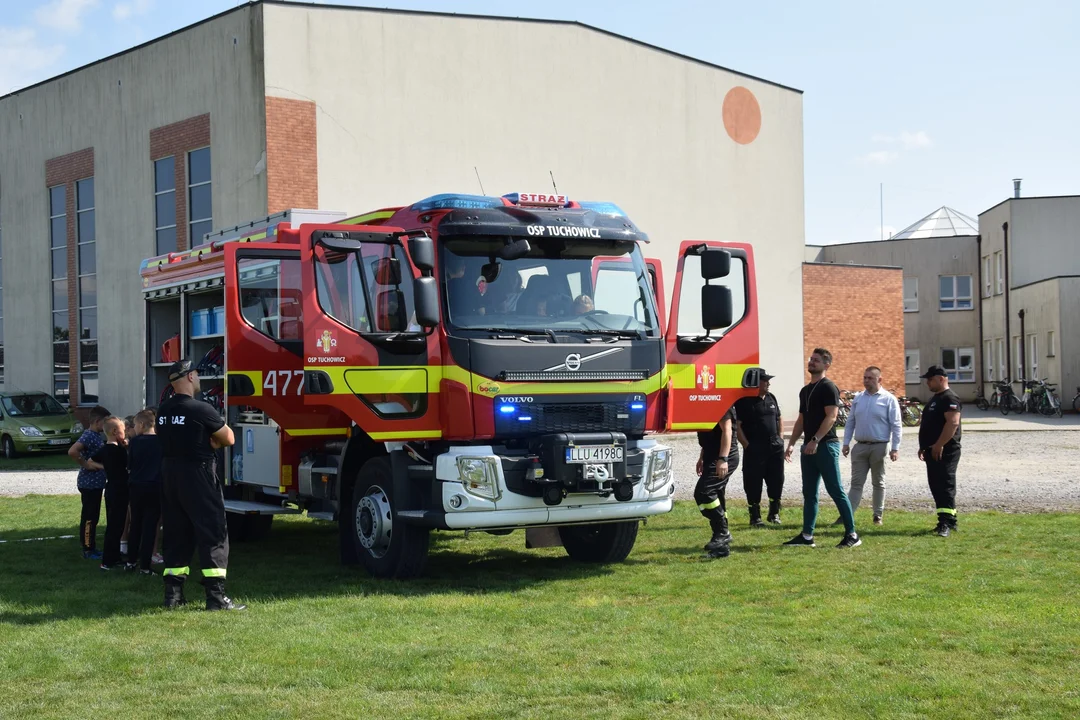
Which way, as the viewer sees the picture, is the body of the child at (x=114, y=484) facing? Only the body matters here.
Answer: to the viewer's right

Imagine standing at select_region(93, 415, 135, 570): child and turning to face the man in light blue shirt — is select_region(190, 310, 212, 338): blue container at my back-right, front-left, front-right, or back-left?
front-left

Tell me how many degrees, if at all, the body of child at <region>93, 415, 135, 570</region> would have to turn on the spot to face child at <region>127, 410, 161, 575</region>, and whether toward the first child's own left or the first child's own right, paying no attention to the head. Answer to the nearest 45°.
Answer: approximately 45° to the first child's own right

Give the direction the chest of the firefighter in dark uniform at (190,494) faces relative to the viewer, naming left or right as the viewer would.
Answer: facing away from the viewer and to the right of the viewer

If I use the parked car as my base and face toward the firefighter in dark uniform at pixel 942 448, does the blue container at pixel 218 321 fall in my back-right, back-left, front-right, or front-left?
front-right

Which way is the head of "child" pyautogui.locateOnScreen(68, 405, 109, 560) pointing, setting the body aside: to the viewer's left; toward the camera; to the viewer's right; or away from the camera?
to the viewer's right

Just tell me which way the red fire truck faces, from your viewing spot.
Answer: facing the viewer and to the right of the viewer

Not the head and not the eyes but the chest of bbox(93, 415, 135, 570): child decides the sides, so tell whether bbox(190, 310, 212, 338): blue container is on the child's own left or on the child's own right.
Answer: on the child's own left

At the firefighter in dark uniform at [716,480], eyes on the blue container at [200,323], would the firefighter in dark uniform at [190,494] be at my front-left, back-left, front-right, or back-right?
front-left

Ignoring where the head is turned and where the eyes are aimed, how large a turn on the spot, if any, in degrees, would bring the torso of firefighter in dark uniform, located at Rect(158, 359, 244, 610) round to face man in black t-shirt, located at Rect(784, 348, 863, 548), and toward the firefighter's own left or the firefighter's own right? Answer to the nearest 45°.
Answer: approximately 45° to the firefighter's own right

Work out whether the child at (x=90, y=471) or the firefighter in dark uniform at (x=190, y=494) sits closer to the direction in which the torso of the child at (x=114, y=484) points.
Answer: the firefighter in dark uniform

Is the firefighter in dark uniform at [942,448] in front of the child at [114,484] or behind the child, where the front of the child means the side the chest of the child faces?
in front

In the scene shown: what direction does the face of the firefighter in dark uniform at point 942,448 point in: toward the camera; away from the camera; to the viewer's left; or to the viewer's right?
to the viewer's left

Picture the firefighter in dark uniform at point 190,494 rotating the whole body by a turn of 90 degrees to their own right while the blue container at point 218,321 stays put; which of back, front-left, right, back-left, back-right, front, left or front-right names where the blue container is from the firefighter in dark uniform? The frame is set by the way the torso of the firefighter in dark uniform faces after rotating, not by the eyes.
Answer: back-left

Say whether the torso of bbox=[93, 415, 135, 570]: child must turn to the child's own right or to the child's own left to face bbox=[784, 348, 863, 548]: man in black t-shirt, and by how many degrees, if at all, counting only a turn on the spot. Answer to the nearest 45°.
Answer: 0° — they already face them

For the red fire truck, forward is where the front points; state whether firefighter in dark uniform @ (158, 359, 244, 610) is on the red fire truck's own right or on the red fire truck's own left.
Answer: on the red fire truck's own right

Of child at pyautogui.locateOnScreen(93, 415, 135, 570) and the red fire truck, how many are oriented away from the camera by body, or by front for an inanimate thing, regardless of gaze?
0
